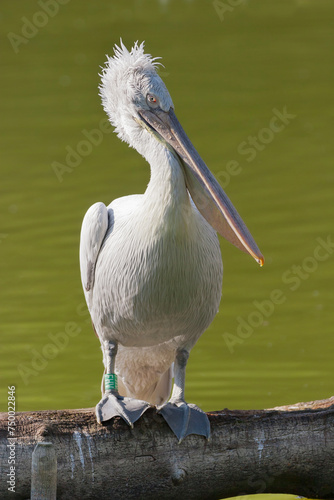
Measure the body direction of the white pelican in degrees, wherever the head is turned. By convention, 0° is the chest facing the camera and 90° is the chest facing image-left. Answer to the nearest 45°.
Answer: approximately 315°
